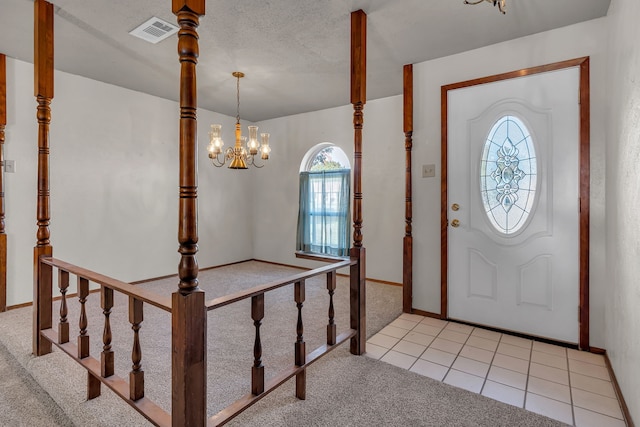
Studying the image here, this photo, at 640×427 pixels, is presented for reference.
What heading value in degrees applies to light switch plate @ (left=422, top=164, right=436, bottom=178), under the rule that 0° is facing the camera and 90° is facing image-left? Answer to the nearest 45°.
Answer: approximately 0°

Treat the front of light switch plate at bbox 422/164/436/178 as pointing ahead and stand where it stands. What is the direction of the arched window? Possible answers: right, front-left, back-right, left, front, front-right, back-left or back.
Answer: back-right

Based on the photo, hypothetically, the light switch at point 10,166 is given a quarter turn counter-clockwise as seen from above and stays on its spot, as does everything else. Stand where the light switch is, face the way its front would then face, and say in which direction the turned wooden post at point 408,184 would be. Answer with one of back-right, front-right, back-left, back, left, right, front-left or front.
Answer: front-right

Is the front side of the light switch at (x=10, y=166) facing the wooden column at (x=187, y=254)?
yes

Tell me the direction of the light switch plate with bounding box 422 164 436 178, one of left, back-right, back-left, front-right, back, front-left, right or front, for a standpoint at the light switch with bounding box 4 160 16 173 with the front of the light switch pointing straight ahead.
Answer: front-left

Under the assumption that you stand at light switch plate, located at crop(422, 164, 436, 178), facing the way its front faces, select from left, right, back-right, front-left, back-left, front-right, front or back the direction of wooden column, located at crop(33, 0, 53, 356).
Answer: front-right

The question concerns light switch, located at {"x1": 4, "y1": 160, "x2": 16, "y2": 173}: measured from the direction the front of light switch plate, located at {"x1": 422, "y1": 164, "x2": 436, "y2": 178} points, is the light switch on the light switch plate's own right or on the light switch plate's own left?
on the light switch plate's own right

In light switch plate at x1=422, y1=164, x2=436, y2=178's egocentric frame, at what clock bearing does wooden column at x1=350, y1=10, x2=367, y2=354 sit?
The wooden column is roughly at 1 o'clock from the light switch plate.

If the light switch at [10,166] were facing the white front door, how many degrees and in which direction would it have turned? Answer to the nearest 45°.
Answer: approximately 45° to its left

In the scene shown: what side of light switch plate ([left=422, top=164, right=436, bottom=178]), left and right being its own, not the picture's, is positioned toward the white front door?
left

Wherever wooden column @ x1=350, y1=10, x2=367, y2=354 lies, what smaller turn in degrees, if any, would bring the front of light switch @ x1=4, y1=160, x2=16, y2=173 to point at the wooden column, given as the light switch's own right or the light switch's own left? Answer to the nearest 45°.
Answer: approximately 45° to the light switch's own left

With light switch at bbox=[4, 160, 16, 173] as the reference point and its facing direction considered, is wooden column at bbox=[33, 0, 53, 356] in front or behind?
in front
